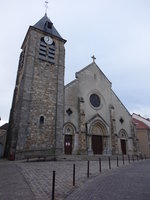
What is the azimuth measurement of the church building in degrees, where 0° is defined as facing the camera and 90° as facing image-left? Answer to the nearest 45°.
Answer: approximately 0°
